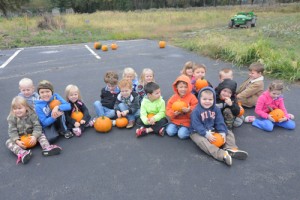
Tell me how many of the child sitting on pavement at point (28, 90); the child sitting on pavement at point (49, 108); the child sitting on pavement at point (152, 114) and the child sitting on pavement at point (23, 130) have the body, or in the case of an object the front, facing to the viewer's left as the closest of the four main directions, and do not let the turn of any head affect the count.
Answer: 0

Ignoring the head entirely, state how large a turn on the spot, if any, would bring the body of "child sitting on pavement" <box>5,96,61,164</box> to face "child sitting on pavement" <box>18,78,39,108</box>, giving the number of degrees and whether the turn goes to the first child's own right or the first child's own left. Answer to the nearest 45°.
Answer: approximately 135° to the first child's own left

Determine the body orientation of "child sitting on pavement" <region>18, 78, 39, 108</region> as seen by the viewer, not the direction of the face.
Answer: toward the camera

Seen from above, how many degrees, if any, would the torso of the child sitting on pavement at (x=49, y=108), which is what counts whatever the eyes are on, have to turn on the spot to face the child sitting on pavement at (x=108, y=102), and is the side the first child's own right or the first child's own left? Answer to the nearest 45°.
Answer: approximately 90° to the first child's own left

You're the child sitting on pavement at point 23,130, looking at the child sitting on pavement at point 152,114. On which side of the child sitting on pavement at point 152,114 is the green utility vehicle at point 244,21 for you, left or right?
left

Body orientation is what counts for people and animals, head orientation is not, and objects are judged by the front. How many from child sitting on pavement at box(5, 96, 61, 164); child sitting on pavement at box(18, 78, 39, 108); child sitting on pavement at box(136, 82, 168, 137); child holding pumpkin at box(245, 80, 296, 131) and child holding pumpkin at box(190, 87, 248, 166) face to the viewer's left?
0

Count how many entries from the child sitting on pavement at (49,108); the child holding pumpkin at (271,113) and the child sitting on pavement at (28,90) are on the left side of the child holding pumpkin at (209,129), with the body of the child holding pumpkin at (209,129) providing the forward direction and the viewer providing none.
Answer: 1

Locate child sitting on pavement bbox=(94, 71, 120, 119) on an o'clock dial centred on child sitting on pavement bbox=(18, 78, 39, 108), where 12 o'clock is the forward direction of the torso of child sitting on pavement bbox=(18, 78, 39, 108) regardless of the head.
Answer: child sitting on pavement bbox=(94, 71, 120, 119) is roughly at 9 o'clock from child sitting on pavement bbox=(18, 78, 39, 108).

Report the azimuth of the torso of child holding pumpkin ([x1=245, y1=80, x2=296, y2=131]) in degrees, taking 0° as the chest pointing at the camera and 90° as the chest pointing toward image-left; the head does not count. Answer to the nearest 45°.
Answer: approximately 0°

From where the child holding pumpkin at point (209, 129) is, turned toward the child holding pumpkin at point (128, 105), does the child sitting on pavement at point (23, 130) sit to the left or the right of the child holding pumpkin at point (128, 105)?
left

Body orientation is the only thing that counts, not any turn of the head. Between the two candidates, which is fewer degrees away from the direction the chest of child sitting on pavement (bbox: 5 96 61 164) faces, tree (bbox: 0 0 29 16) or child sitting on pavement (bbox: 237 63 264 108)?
the child sitting on pavement

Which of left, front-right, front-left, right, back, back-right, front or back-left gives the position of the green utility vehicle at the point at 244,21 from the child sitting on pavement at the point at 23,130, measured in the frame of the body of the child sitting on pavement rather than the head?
left

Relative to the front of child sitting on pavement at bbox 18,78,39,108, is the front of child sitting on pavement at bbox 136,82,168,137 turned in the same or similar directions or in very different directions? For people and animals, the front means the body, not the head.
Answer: same or similar directions
